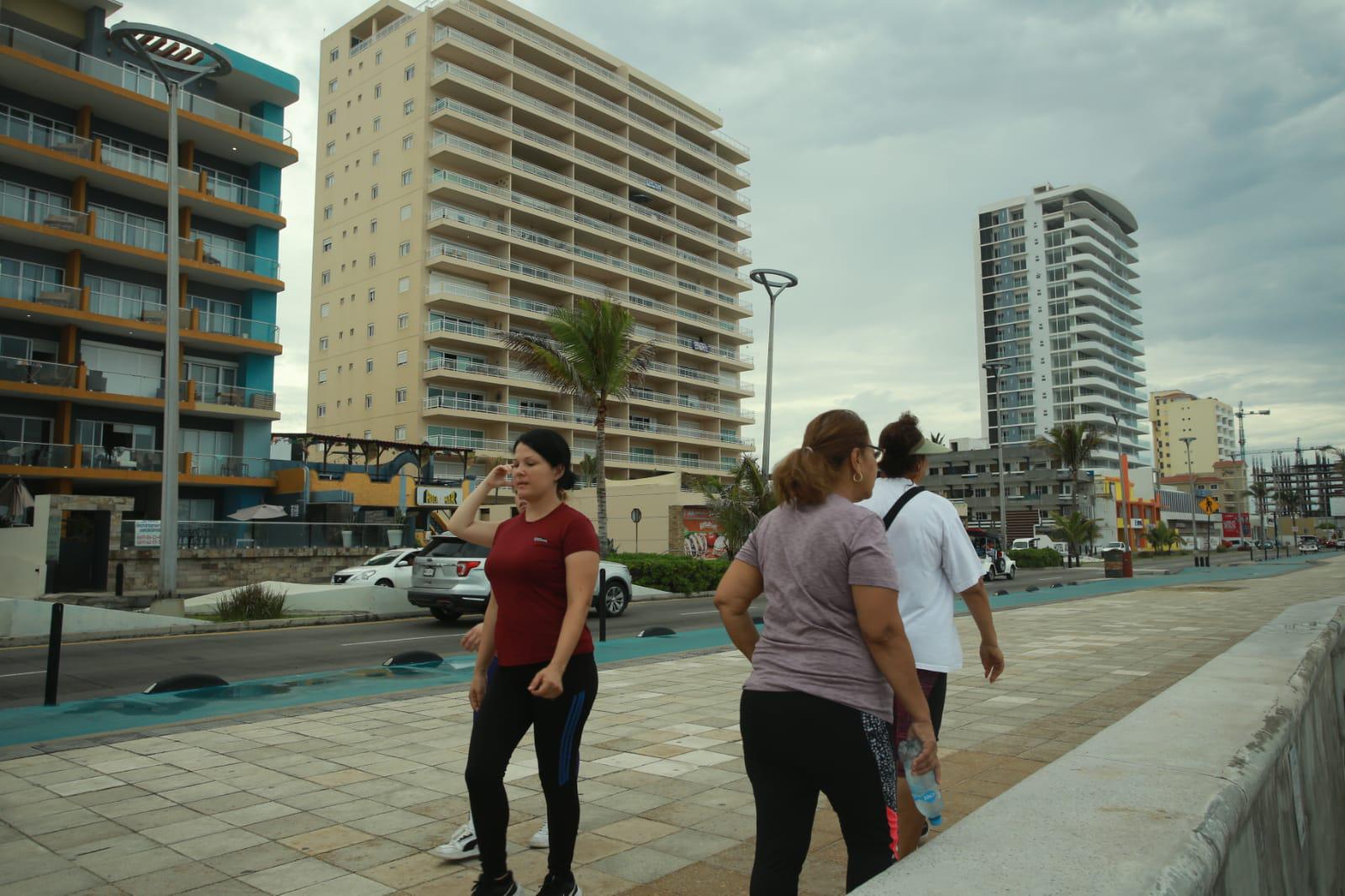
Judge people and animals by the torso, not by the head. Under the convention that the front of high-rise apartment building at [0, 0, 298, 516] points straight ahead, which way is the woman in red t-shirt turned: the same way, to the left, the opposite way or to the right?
to the right

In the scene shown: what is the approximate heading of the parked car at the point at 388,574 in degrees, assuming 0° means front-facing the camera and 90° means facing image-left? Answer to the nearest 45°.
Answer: approximately 45°

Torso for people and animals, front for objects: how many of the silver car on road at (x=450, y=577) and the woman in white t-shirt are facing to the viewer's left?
0

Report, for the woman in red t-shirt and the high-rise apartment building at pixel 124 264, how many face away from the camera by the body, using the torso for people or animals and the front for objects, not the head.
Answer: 0

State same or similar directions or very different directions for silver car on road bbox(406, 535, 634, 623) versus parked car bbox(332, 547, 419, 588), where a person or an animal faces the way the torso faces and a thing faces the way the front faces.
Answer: very different directions

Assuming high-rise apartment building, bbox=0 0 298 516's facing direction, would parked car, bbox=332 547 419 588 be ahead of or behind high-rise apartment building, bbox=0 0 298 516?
ahead

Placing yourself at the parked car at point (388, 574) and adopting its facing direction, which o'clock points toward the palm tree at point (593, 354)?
The palm tree is roughly at 6 o'clock from the parked car.

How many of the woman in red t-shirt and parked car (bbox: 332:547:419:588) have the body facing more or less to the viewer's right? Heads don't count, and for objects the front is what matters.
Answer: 0

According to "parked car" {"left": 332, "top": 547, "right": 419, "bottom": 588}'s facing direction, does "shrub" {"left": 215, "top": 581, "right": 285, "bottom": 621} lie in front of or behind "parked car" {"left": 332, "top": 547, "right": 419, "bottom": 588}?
in front

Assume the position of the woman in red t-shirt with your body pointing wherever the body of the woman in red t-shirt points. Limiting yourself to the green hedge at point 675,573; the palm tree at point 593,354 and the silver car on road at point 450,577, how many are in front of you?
0

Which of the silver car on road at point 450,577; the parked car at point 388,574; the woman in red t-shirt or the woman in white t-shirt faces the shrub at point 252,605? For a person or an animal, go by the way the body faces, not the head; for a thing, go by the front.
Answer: the parked car at point 388,574

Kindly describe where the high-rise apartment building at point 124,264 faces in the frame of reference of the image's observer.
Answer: facing the viewer and to the right of the viewer

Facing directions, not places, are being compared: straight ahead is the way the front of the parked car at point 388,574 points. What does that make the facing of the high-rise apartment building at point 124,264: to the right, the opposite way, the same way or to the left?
to the left

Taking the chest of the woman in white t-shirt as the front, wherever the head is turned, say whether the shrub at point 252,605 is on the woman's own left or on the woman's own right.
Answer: on the woman's own left
